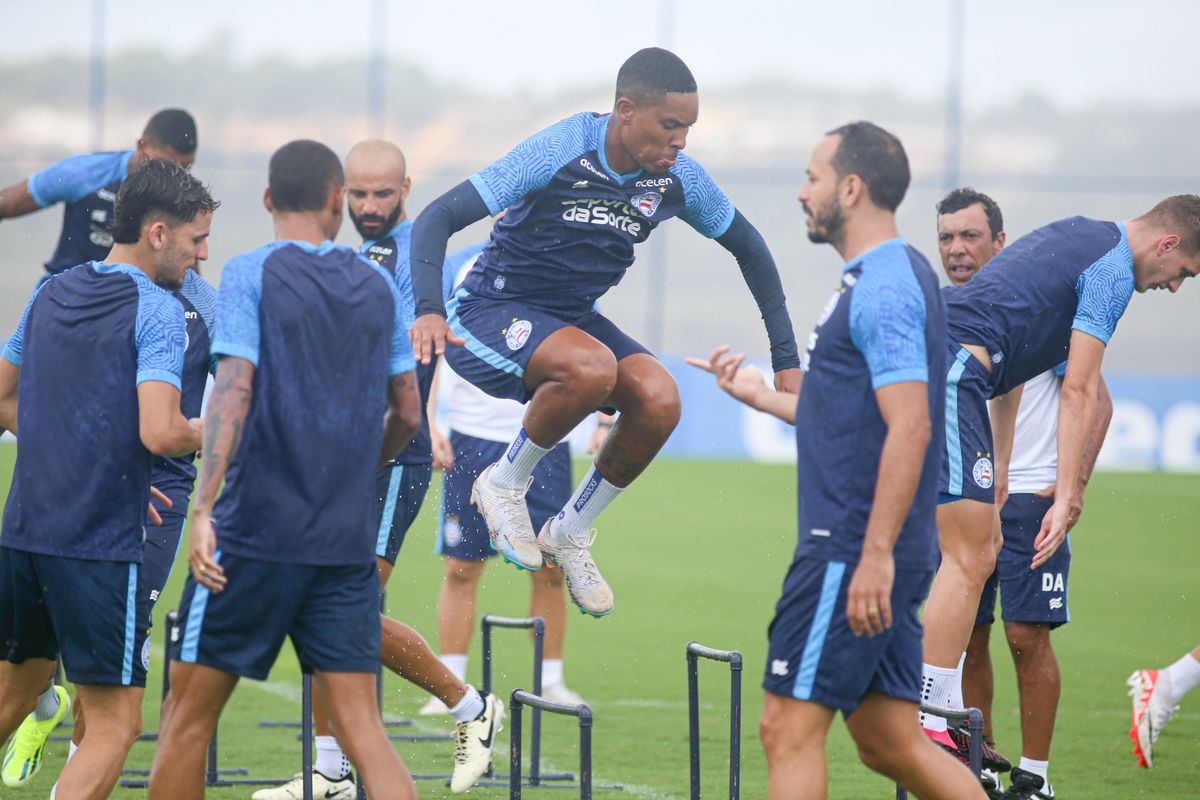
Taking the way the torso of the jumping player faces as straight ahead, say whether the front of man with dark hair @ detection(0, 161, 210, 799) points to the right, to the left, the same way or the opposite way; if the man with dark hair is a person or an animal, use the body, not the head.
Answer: to the left

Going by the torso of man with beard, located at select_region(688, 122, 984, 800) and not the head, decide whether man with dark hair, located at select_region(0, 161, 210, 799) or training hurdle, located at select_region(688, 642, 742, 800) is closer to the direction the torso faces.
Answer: the man with dark hair

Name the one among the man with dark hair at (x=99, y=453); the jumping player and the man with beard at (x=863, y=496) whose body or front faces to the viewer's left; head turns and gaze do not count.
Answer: the man with beard at (x=863, y=496)

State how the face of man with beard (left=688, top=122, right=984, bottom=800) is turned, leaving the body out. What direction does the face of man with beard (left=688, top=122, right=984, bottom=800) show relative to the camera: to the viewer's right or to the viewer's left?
to the viewer's left

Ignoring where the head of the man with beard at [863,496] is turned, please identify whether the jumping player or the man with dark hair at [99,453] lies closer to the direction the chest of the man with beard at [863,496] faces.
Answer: the man with dark hair

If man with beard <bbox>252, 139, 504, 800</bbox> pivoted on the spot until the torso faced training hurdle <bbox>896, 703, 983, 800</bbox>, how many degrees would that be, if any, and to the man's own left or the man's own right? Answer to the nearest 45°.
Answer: approximately 90° to the man's own left

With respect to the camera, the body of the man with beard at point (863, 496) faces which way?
to the viewer's left

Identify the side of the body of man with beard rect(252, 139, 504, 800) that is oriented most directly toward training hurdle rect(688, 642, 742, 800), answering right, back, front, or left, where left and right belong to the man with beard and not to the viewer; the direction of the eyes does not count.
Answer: left

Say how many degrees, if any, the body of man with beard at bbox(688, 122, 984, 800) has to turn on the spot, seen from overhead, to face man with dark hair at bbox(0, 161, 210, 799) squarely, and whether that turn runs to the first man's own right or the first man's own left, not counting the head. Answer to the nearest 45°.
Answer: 0° — they already face them

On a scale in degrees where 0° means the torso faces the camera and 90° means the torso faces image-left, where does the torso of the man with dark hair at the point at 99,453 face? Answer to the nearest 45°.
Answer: approximately 225°

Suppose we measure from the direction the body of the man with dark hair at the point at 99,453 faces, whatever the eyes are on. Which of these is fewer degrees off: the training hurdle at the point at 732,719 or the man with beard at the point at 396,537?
the man with beard
